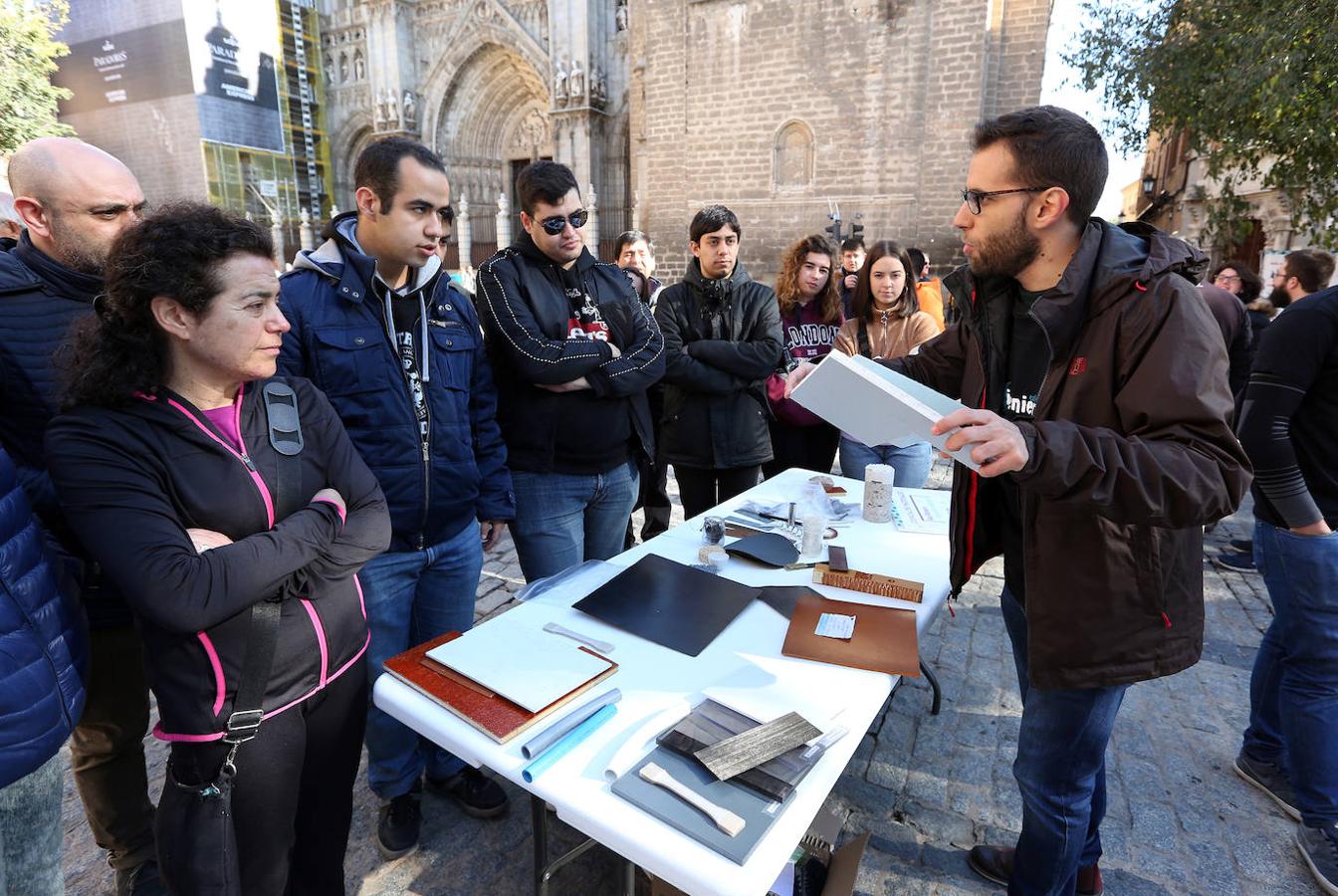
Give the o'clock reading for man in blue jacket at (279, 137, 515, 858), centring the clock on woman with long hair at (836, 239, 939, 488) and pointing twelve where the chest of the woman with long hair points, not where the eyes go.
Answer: The man in blue jacket is roughly at 1 o'clock from the woman with long hair.

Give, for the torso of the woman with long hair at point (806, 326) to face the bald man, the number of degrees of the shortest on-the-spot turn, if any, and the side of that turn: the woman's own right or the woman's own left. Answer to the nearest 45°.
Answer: approximately 45° to the woman's own right

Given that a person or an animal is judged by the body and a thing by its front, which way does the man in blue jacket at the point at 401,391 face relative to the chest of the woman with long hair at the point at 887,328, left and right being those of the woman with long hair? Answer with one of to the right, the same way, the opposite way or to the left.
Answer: to the left

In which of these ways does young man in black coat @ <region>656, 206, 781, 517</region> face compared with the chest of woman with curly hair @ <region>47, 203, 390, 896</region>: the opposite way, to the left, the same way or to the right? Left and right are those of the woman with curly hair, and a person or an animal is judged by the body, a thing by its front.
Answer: to the right

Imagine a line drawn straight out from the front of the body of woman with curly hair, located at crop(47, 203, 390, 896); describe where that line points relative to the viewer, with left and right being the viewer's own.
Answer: facing the viewer and to the right of the viewer

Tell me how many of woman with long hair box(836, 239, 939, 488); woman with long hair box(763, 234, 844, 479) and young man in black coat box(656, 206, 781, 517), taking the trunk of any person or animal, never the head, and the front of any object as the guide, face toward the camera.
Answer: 3

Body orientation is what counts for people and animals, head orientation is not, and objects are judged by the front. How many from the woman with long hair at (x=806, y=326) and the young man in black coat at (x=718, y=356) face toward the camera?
2

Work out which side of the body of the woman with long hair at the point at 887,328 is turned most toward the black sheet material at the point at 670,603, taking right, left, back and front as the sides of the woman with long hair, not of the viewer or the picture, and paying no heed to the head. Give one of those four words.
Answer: front

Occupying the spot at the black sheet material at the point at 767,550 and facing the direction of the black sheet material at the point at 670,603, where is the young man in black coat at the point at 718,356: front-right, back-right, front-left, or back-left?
back-right

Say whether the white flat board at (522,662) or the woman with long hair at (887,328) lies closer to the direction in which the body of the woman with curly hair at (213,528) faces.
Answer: the white flat board

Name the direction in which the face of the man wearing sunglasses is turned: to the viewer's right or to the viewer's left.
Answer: to the viewer's right

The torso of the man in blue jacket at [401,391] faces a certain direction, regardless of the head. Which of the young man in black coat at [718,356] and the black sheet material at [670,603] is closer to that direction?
the black sheet material
